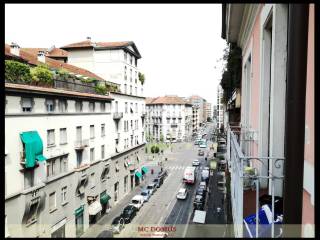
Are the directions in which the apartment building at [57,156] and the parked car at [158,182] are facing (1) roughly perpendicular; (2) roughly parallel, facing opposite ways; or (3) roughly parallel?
roughly perpendicular

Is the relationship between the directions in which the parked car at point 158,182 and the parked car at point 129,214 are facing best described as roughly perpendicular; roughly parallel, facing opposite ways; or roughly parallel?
roughly parallel

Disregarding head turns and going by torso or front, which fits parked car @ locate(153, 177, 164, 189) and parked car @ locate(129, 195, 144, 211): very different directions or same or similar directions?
same or similar directions

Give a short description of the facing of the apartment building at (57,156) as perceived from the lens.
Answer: facing the viewer and to the right of the viewer

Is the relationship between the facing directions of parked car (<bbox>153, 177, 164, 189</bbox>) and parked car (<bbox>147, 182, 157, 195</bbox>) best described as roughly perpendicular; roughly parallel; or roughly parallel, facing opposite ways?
roughly parallel

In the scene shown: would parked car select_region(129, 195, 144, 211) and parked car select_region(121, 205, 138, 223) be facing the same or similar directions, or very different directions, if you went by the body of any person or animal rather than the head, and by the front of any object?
same or similar directions
